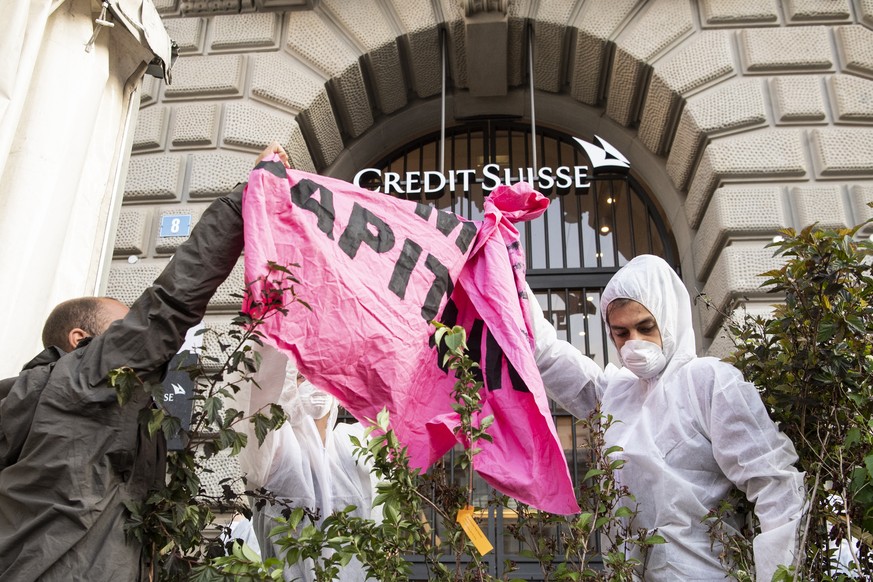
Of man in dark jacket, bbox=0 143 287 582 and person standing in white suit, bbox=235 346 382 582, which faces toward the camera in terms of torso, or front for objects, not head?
the person standing in white suit

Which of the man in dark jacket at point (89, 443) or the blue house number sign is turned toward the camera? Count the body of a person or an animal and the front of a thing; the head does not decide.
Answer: the blue house number sign

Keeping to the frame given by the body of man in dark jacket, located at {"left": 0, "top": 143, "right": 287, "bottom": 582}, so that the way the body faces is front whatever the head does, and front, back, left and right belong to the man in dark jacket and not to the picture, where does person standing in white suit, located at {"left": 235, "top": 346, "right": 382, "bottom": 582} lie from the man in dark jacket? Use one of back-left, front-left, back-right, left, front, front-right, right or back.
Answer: front

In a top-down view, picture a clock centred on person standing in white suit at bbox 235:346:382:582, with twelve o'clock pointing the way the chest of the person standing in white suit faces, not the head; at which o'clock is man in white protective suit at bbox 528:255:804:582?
The man in white protective suit is roughly at 10 o'clock from the person standing in white suit.

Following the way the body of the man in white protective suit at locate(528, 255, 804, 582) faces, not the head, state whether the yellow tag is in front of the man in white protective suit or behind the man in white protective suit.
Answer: in front

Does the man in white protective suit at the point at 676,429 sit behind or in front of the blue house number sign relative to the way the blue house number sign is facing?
in front

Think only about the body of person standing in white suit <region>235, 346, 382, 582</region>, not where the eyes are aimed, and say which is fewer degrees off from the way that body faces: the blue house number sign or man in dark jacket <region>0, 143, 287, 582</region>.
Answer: the man in dark jacket

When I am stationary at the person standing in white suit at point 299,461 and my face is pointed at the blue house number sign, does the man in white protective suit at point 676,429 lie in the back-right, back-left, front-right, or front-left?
back-right

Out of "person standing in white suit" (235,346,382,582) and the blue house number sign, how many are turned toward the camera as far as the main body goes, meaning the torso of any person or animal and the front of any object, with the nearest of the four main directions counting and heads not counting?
2

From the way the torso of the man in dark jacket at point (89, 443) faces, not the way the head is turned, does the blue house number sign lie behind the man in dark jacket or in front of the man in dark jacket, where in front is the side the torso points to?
in front

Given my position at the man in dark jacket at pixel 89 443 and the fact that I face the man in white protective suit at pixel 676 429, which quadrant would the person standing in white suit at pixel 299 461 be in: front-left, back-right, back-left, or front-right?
front-left

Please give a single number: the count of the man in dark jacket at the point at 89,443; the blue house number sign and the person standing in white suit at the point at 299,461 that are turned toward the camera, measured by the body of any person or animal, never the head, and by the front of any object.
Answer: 2

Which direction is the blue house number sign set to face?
toward the camera

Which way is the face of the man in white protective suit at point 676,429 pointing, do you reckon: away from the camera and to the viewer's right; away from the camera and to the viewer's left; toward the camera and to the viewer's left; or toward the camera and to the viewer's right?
toward the camera and to the viewer's left

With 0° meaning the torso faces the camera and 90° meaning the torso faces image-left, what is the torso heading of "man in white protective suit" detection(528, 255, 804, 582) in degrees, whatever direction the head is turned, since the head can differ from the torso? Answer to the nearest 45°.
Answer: approximately 45°

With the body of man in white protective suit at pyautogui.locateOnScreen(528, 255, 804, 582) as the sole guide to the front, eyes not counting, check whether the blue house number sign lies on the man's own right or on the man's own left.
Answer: on the man's own right

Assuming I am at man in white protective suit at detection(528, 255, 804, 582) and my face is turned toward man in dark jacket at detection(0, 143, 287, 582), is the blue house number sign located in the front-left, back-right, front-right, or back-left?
front-right

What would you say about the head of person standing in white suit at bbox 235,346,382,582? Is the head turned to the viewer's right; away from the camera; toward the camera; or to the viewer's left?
toward the camera

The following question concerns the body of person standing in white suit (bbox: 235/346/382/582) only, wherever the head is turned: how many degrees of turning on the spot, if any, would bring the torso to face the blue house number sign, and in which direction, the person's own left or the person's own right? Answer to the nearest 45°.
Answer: approximately 135° to the person's own right
